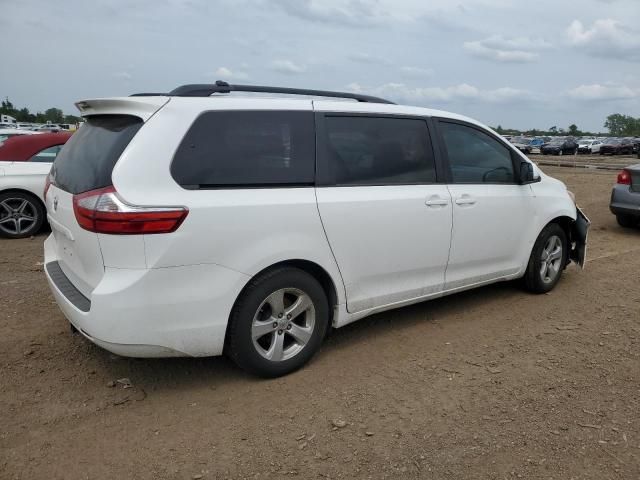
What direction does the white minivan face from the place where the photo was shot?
facing away from the viewer and to the right of the viewer

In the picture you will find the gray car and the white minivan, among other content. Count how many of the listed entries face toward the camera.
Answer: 0

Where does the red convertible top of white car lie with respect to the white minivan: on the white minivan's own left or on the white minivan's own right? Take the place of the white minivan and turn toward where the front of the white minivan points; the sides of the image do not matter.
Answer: on the white minivan's own left

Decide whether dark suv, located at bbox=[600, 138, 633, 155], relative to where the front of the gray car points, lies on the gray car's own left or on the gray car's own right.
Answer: on the gray car's own left

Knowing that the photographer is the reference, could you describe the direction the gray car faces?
facing away from the viewer and to the right of the viewer

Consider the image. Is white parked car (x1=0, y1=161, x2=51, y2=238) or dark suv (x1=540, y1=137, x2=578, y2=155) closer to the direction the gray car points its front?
the dark suv

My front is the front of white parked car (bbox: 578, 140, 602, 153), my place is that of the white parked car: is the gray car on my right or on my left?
on my left

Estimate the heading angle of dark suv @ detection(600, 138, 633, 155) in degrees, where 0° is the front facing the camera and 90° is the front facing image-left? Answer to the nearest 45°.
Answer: approximately 45°

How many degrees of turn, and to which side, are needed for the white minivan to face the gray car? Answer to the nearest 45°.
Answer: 0° — it already faces it

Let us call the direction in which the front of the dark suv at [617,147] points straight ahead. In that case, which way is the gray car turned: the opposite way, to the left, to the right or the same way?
the opposite way

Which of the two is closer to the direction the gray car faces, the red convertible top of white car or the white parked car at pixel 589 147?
the white parked car
